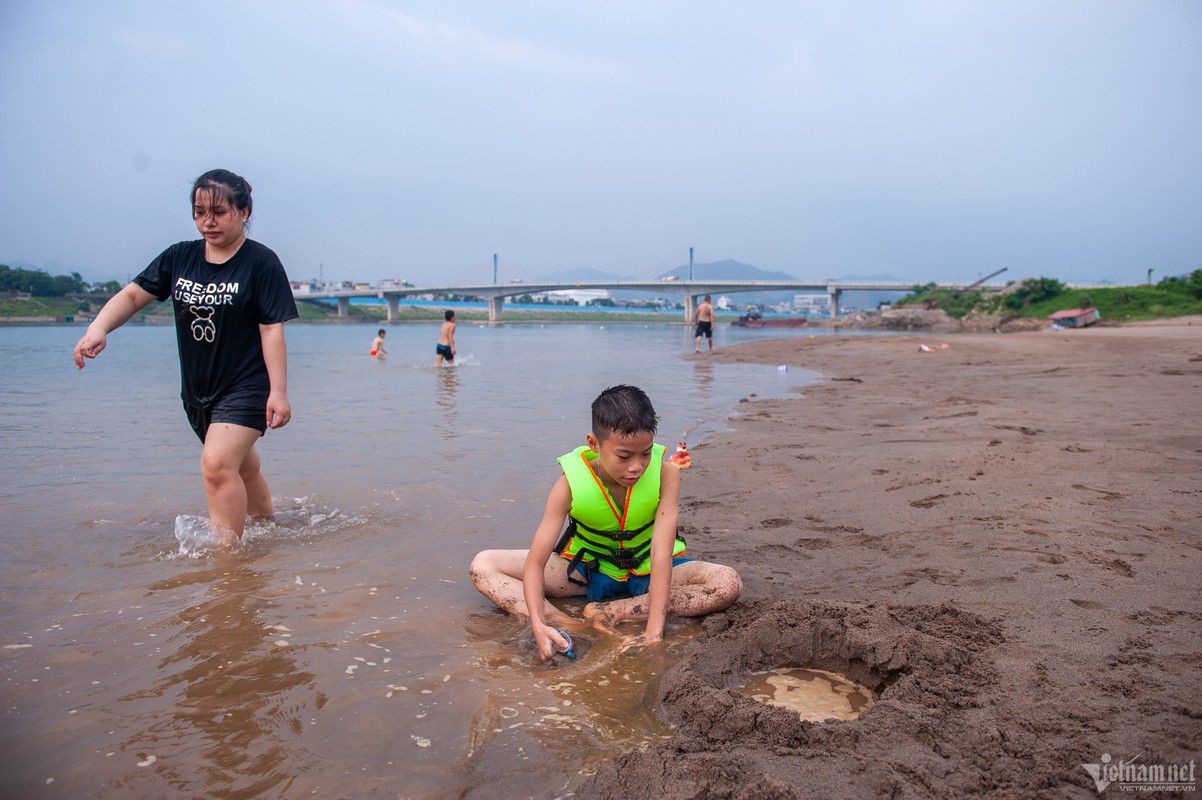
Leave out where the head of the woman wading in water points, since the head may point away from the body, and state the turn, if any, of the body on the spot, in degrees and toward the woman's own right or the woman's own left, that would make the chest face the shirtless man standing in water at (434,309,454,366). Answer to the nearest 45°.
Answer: approximately 135° to the woman's own right

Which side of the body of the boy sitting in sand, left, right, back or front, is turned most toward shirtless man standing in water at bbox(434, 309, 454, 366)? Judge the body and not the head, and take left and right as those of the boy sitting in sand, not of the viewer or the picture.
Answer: back

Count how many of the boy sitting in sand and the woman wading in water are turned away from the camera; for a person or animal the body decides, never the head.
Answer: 0

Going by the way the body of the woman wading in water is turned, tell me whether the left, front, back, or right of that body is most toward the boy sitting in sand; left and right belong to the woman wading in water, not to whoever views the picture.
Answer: left

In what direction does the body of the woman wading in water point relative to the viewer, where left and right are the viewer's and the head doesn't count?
facing the viewer and to the left of the viewer

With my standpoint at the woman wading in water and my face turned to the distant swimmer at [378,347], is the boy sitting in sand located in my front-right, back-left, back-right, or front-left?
back-right

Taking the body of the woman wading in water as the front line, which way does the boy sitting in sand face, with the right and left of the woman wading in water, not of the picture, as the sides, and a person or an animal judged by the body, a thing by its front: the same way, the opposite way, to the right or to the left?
the same way

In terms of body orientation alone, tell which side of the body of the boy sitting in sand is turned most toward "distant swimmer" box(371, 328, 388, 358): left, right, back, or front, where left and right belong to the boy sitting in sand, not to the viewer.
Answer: back

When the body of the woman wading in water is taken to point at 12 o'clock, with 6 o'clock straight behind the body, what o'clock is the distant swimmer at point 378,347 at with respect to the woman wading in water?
The distant swimmer is roughly at 5 o'clock from the woman wading in water.

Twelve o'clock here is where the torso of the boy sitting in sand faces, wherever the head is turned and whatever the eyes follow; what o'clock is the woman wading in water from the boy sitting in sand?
The woman wading in water is roughly at 4 o'clock from the boy sitting in sand.

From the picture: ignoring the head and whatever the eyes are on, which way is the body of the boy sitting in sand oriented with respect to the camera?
toward the camera
